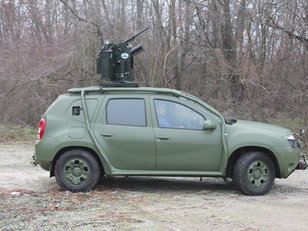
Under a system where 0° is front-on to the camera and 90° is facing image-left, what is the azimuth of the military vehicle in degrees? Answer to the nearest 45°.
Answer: approximately 270°
